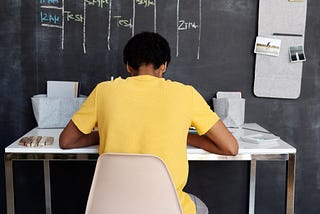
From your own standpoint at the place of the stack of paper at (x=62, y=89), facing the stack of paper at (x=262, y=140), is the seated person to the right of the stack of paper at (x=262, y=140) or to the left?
right

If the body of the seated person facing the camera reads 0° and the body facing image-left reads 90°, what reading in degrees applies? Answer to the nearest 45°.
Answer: approximately 180°

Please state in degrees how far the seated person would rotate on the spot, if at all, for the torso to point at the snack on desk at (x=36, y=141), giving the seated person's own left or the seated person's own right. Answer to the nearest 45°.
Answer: approximately 45° to the seated person's own left

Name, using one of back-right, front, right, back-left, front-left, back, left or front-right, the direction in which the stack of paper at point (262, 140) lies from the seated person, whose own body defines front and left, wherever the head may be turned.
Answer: front-right

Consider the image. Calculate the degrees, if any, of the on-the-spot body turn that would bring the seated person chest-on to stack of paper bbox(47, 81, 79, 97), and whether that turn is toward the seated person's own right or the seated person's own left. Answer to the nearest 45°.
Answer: approximately 45° to the seated person's own left

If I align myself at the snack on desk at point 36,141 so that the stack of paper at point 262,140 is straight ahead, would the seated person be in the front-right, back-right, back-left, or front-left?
front-right

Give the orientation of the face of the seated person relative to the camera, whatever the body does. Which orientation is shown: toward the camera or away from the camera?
away from the camera
